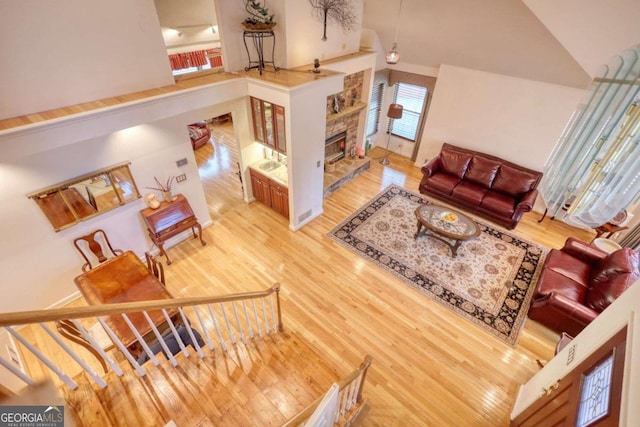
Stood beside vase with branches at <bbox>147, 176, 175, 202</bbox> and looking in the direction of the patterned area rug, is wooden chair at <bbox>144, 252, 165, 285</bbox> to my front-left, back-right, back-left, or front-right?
front-right

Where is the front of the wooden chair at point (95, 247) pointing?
toward the camera

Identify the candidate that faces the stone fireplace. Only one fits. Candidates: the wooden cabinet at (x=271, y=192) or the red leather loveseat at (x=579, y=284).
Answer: the red leather loveseat

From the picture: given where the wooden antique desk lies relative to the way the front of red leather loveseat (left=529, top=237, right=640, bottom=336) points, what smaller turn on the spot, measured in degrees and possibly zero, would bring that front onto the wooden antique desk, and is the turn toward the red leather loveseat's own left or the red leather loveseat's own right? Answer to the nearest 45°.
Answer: approximately 45° to the red leather loveseat's own left

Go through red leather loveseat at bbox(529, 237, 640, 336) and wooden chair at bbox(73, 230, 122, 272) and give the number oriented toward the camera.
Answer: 1

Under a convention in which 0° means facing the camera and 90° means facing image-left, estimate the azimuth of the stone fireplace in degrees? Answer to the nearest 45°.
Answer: approximately 315°

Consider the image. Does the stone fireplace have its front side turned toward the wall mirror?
no

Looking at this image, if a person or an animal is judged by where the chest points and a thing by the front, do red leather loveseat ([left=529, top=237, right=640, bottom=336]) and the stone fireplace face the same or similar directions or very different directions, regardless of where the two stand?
very different directions

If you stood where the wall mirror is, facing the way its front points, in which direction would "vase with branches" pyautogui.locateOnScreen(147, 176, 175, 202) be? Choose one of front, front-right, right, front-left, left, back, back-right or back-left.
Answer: front-left

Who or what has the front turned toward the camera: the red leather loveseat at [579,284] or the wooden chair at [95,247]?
the wooden chair

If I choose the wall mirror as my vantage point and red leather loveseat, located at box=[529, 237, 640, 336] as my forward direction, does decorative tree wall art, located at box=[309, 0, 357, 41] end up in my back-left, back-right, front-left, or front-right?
front-left

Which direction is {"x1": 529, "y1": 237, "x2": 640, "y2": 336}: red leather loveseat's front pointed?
to the viewer's left

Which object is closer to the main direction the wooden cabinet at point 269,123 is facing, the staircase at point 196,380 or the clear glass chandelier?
the staircase

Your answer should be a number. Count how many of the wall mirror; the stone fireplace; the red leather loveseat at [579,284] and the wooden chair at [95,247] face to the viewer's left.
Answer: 1

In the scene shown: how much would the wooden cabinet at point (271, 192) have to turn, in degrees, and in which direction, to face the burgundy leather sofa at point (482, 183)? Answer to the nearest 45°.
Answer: approximately 135° to its left

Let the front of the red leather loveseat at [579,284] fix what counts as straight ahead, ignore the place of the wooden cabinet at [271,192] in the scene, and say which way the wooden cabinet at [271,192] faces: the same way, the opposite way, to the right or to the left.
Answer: to the left

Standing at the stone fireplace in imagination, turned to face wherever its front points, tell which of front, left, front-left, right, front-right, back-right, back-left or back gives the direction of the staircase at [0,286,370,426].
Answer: front-right

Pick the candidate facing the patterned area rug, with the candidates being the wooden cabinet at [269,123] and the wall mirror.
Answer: the wall mirror

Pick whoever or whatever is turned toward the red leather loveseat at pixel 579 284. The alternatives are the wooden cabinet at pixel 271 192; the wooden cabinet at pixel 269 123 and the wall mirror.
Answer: the wall mirror

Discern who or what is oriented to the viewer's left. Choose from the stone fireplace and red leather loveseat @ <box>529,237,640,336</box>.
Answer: the red leather loveseat

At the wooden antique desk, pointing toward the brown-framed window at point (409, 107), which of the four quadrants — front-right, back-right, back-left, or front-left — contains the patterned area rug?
front-right

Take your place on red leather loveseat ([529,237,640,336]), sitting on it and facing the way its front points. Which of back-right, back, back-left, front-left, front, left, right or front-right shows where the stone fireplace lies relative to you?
front
